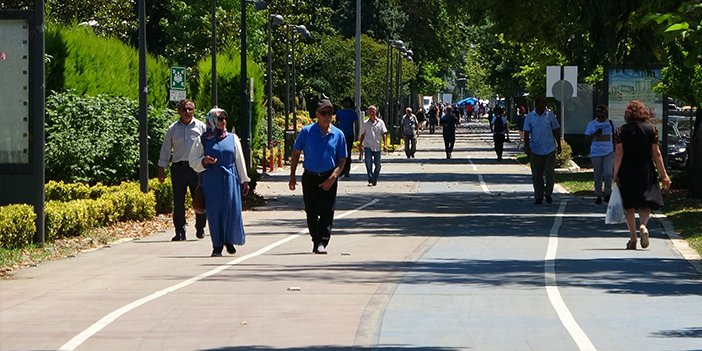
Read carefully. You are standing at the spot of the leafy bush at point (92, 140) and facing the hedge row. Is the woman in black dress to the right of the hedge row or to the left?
left

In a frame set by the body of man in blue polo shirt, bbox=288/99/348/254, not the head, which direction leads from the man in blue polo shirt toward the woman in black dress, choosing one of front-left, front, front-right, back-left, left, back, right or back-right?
left

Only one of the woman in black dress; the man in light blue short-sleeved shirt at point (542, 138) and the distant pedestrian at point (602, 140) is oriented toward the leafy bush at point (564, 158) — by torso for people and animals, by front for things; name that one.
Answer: the woman in black dress

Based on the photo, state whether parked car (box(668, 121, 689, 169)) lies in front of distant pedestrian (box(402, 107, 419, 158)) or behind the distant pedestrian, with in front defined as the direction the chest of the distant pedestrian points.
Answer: in front

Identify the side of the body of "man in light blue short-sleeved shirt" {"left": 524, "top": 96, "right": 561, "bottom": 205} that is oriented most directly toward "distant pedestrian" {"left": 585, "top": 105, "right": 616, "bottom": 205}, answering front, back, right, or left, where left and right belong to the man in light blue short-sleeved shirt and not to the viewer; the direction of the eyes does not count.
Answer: left

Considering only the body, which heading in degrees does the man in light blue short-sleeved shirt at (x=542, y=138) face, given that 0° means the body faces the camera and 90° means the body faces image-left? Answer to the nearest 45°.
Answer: approximately 0°

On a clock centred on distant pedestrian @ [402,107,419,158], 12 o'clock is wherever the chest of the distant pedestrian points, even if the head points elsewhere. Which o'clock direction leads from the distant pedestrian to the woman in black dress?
The woman in black dress is roughly at 12 o'clock from the distant pedestrian.

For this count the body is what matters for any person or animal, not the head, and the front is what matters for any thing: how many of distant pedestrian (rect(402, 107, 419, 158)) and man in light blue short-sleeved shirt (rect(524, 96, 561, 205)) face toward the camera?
2

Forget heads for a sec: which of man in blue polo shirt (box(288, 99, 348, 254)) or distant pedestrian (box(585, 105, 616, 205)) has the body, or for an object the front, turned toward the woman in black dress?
the distant pedestrian

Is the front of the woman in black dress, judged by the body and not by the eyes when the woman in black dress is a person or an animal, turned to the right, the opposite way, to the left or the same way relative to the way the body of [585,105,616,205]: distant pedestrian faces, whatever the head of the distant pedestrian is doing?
the opposite way

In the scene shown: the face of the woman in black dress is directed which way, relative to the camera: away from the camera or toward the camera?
away from the camera

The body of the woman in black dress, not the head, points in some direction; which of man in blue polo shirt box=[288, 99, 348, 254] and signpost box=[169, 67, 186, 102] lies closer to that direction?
the signpost
